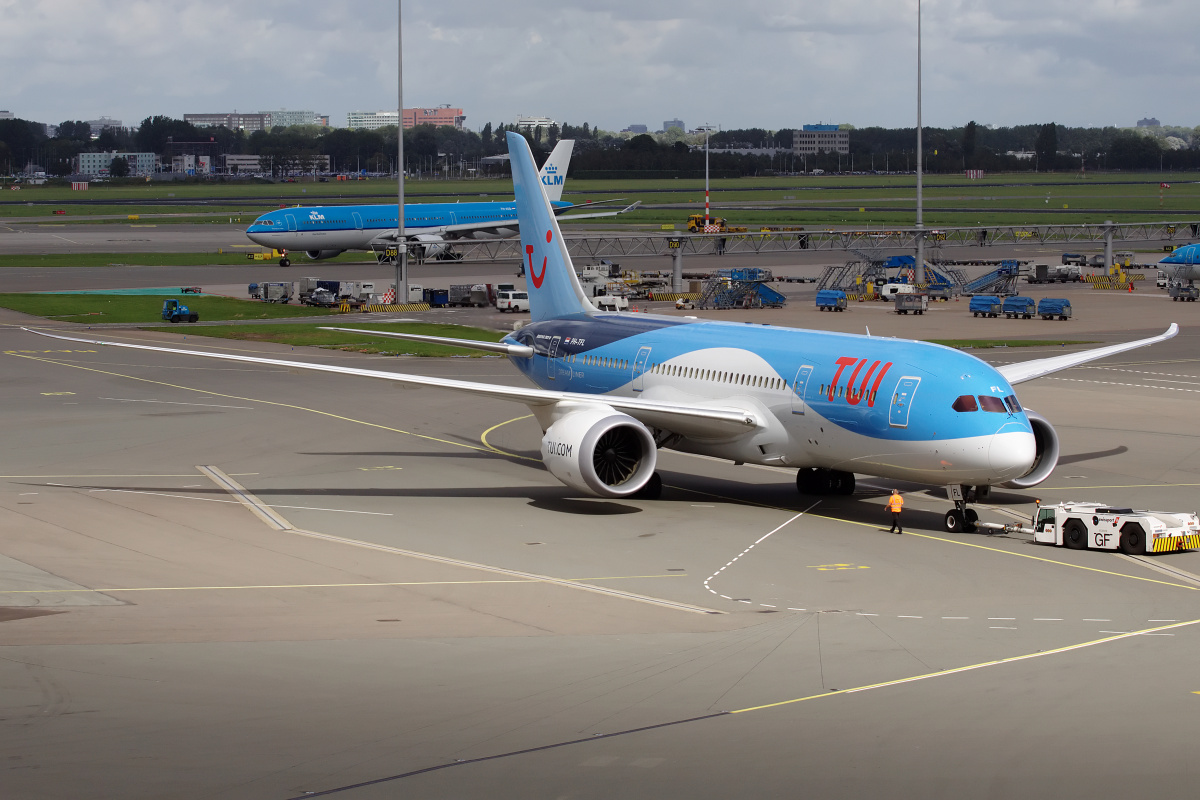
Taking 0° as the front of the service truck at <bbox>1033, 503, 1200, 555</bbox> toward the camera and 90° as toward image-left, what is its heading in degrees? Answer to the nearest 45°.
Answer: approximately 135°

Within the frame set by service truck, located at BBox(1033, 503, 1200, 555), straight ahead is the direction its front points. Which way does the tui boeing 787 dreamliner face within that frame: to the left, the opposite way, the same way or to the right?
the opposite way

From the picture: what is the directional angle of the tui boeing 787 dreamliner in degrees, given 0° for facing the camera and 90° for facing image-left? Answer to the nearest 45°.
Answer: approximately 315°

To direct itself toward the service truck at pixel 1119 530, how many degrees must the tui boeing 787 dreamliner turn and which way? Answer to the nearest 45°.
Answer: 0° — it already faces it
